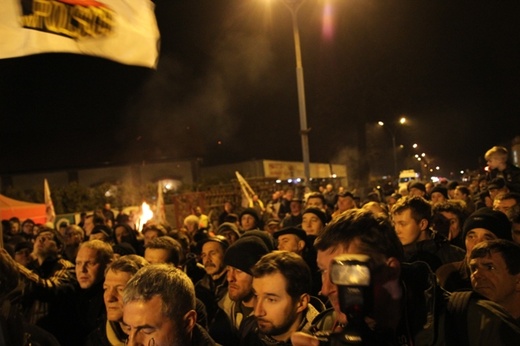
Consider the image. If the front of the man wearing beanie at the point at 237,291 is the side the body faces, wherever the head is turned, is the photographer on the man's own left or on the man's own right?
on the man's own left

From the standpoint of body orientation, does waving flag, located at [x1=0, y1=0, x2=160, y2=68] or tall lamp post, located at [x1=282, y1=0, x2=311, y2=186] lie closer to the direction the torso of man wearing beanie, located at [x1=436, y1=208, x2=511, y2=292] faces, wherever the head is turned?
the waving flag

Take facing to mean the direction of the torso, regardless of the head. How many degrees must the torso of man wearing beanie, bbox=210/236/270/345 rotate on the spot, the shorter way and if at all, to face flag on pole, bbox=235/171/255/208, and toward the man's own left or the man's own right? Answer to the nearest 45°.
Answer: approximately 135° to the man's own right

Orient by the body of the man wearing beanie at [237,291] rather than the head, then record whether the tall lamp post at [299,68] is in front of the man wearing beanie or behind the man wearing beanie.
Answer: behind

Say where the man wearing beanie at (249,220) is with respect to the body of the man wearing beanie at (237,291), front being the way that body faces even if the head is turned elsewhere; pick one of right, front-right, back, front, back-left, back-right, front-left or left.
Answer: back-right

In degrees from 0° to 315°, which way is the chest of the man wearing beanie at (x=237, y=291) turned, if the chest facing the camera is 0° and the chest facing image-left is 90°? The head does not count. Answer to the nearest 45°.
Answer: approximately 45°

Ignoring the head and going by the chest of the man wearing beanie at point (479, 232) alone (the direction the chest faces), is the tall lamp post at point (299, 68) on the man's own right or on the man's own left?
on the man's own right

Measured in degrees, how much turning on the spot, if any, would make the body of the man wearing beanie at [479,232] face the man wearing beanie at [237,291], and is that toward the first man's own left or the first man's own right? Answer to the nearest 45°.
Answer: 0° — they already face them

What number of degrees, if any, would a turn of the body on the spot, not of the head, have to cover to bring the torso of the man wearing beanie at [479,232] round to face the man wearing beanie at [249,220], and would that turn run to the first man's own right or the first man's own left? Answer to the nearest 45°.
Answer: approximately 90° to the first man's own right
